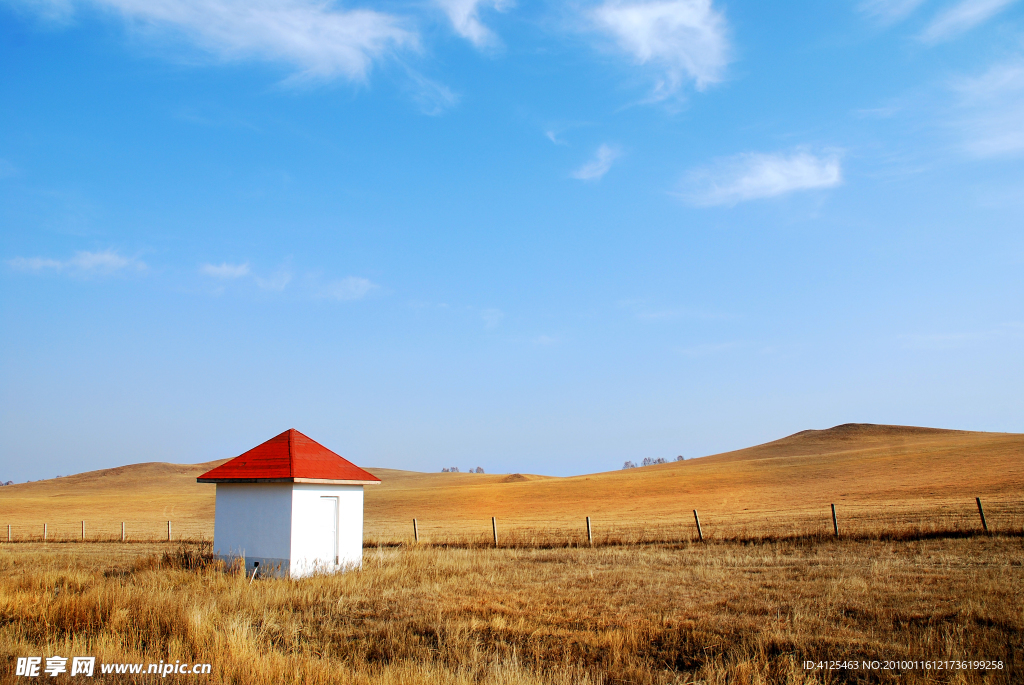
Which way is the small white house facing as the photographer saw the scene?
facing the viewer and to the right of the viewer

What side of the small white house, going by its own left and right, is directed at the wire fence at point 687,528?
left
